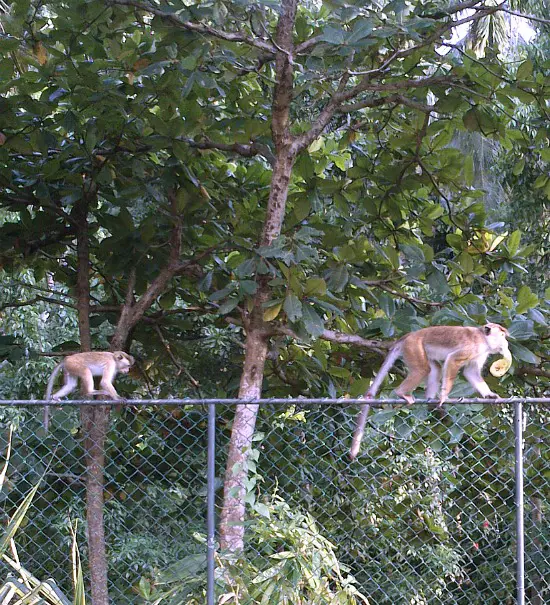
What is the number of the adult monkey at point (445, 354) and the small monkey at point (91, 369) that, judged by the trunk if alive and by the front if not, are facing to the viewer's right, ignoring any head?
2

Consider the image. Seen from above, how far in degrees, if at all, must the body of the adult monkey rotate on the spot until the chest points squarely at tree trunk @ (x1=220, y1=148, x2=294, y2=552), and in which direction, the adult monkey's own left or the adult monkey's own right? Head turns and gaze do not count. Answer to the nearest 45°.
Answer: approximately 180°

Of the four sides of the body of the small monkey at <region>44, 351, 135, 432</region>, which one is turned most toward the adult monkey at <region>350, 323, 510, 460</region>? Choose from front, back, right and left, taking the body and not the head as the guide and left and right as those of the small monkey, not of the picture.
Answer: front

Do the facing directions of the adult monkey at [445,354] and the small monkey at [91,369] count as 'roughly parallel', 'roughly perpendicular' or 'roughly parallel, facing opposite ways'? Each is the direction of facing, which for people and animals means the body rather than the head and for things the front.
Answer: roughly parallel

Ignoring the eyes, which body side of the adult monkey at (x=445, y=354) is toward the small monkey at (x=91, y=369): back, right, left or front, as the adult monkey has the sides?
back

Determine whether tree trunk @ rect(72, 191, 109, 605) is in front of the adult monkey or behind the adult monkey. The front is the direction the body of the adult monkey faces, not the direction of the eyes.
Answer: behind

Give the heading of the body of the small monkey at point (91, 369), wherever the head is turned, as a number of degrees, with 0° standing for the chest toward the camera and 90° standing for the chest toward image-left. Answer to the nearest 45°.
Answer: approximately 270°

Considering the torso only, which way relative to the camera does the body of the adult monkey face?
to the viewer's right
